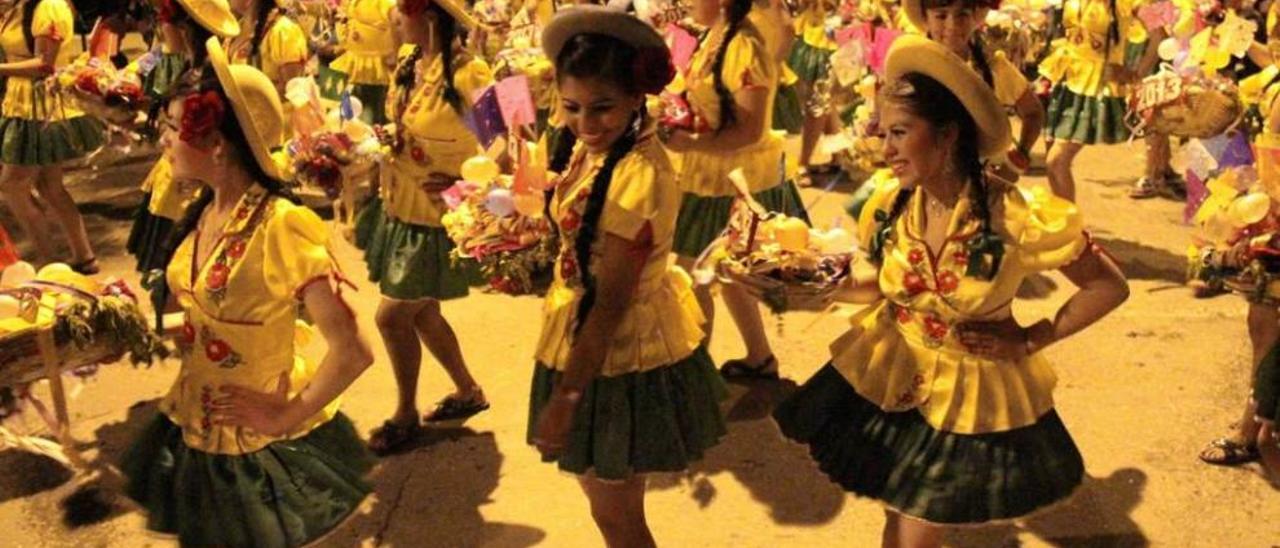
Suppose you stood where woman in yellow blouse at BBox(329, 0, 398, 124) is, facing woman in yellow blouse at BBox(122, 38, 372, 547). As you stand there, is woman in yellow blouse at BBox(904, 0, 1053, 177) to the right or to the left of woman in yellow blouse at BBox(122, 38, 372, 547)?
left

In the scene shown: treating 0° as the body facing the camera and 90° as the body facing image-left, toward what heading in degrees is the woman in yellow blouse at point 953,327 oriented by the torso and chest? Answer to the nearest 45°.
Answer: approximately 45°

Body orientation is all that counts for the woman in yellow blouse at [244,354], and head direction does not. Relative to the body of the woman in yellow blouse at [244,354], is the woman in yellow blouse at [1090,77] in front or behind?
behind

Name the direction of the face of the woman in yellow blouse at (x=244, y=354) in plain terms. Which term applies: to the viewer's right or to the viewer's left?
to the viewer's left

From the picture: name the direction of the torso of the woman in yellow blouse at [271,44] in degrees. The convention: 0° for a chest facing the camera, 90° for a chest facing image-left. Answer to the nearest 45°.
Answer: approximately 45°

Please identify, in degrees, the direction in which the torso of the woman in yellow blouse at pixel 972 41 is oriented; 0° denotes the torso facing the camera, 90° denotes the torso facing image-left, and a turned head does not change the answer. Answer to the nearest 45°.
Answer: approximately 45°

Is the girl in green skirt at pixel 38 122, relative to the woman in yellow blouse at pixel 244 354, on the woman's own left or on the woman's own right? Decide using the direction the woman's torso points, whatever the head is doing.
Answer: on the woman's own right
